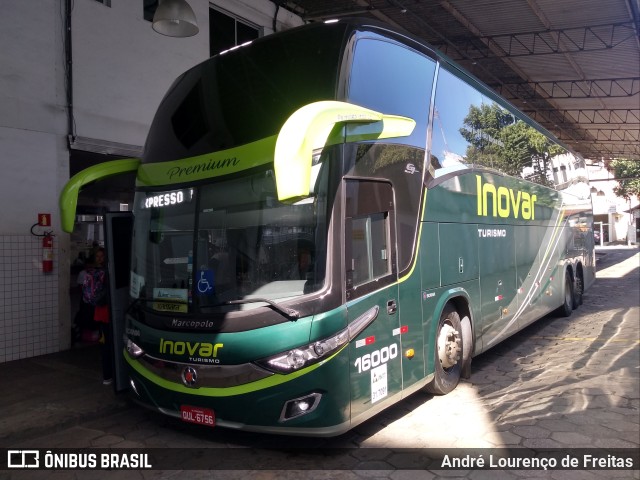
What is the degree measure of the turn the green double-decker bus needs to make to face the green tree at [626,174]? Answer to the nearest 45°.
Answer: approximately 180°

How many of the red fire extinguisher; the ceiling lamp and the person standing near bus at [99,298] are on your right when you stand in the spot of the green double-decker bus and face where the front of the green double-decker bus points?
3

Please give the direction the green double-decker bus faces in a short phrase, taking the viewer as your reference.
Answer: facing the viewer and to the left of the viewer

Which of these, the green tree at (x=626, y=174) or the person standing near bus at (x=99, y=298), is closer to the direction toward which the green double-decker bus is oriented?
the person standing near bus
